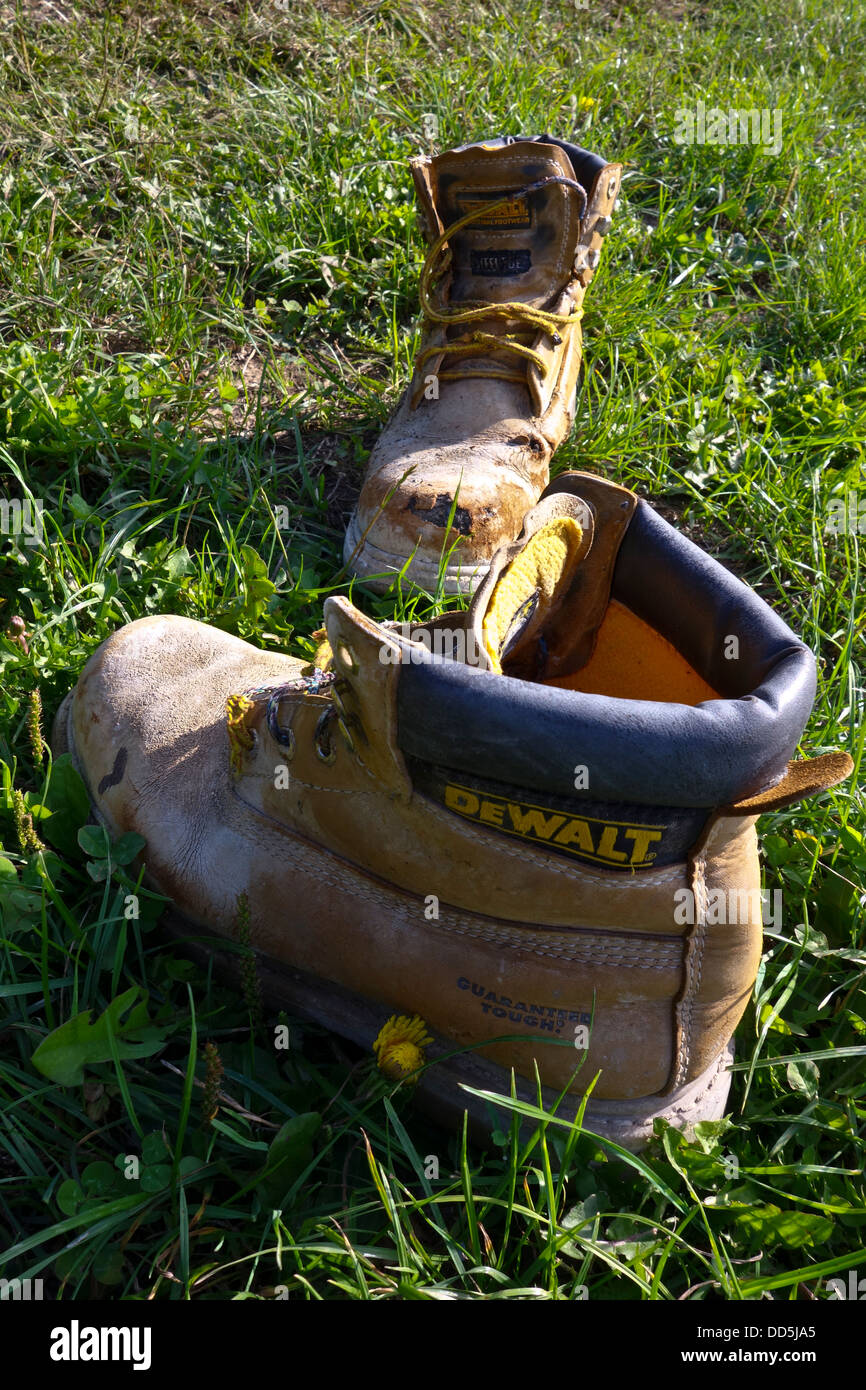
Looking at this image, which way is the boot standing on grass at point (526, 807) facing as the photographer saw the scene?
facing away from the viewer and to the left of the viewer

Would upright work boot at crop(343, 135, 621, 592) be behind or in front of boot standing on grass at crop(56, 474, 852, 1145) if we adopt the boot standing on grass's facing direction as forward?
in front
